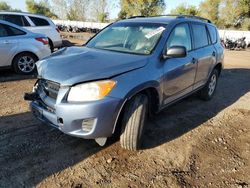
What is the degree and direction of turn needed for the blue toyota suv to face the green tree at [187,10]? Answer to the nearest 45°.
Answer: approximately 135° to its right

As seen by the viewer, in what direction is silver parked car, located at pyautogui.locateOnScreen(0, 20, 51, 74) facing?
to the viewer's left

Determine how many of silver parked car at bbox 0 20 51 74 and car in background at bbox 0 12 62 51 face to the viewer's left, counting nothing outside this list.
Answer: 2

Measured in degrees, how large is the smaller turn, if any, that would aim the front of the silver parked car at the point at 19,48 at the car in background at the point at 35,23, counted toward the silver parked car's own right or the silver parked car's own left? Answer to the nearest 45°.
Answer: approximately 90° to the silver parked car's own right

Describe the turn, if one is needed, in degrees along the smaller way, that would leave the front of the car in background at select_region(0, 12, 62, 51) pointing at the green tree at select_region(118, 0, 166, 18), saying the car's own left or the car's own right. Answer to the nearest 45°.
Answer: approximately 135° to the car's own right

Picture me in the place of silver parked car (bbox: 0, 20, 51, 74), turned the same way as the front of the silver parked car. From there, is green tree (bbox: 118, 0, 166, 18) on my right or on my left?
on my right

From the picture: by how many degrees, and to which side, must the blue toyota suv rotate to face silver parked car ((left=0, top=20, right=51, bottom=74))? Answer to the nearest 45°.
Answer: approximately 90° to its right

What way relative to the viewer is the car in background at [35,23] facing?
to the viewer's left
